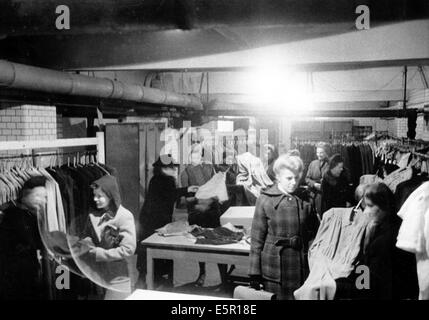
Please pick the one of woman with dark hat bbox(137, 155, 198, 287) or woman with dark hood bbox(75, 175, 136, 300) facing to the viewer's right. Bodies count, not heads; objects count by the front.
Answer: woman with dark hat bbox(137, 155, 198, 287)

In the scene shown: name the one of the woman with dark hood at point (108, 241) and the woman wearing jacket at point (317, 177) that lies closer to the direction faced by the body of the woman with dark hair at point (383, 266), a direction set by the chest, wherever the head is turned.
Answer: the woman with dark hood

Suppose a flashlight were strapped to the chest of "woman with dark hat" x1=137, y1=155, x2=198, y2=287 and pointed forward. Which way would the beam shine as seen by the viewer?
to the viewer's right

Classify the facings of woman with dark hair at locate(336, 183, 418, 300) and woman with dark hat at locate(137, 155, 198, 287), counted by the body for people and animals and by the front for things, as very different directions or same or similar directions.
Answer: very different directions

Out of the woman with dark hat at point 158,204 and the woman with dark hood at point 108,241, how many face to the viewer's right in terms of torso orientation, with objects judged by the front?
1

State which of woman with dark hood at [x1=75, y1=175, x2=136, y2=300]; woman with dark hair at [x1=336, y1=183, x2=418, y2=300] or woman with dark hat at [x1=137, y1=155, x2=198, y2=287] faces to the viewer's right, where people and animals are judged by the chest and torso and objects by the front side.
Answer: woman with dark hat at [x1=137, y1=155, x2=198, y2=287]

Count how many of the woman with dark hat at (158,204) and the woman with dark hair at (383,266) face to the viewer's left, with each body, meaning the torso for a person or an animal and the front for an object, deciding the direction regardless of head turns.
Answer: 1

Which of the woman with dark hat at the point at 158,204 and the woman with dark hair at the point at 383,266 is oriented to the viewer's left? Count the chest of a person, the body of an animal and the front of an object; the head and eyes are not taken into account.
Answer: the woman with dark hair at the point at 383,266

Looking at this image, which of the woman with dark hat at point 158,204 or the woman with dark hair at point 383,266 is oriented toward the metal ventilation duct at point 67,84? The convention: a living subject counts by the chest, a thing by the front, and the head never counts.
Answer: the woman with dark hair at point 383,266

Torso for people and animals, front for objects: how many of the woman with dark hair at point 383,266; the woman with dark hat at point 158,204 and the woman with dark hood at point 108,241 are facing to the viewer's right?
1

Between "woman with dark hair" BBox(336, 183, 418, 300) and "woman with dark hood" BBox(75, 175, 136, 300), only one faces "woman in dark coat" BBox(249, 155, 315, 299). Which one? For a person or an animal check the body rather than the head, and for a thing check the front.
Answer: "woman with dark hair" BBox(336, 183, 418, 300)
